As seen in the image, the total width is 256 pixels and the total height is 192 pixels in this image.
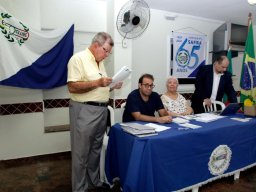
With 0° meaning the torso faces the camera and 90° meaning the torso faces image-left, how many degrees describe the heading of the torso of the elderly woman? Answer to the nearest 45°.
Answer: approximately 0°

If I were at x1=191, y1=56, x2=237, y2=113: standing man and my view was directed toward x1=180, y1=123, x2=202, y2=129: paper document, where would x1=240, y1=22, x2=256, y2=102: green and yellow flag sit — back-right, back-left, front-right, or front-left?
back-left

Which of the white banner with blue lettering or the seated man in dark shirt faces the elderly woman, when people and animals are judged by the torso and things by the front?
the white banner with blue lettering

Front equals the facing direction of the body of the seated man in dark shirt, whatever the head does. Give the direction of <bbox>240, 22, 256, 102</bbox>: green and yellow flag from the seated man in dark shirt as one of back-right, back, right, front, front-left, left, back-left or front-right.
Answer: left

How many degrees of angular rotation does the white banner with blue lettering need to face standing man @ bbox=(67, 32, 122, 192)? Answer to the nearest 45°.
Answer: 0° — it already faces them

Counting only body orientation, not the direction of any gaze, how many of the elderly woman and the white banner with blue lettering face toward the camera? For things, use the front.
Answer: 2

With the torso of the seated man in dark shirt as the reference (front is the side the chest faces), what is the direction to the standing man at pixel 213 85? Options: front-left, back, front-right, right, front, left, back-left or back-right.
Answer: left

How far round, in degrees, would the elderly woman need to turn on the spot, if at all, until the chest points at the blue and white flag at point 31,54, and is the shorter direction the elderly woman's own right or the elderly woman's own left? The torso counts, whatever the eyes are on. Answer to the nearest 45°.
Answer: approximately 90° to the elderly woman's own right

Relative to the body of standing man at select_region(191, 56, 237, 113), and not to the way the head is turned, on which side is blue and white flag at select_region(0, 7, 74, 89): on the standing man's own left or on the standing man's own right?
on the standing man's own right

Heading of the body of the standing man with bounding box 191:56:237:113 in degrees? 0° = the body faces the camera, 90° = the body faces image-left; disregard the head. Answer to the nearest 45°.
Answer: approximately 315°

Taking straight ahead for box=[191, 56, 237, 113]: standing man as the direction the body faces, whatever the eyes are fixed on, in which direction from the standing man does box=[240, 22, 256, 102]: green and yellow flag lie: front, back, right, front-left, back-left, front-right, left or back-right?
left

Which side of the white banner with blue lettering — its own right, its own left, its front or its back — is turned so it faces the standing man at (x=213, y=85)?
front
